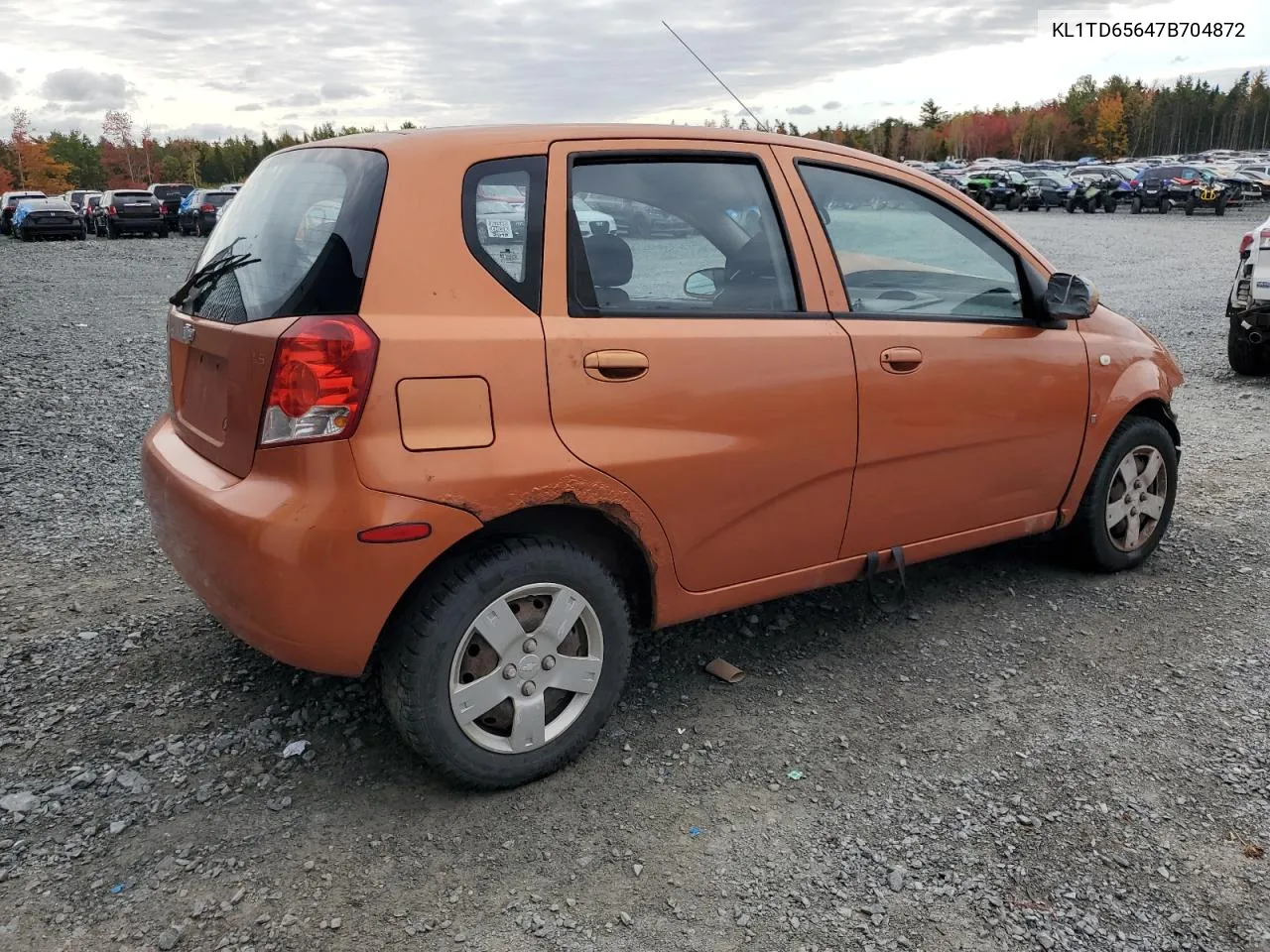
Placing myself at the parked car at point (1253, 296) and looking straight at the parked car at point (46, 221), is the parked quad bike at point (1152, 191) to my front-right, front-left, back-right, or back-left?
front-right

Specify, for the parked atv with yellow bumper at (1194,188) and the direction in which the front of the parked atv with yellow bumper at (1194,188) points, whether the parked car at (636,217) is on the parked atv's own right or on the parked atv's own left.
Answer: on the parked atv's own right

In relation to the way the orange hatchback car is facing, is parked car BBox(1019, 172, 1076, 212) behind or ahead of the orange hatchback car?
ahead

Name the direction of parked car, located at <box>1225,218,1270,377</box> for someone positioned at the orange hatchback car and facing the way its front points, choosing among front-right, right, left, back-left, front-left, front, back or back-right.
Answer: front

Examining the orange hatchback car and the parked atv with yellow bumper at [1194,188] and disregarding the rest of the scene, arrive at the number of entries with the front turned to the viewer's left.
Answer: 0

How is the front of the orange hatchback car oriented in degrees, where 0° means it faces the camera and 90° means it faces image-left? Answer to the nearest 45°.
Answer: approximately 225°

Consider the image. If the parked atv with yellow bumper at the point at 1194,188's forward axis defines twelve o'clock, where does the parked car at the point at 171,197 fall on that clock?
the parked car at the point at 171,197 is roughly at 4 o'clock from the parked atv with yellow bumper at the point at 1194,188.

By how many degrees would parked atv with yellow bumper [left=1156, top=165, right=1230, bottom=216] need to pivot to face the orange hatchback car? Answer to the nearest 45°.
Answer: approximately 45° to its right

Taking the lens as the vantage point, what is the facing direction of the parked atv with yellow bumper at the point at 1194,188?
facing the viewer and to the right of the viewer
